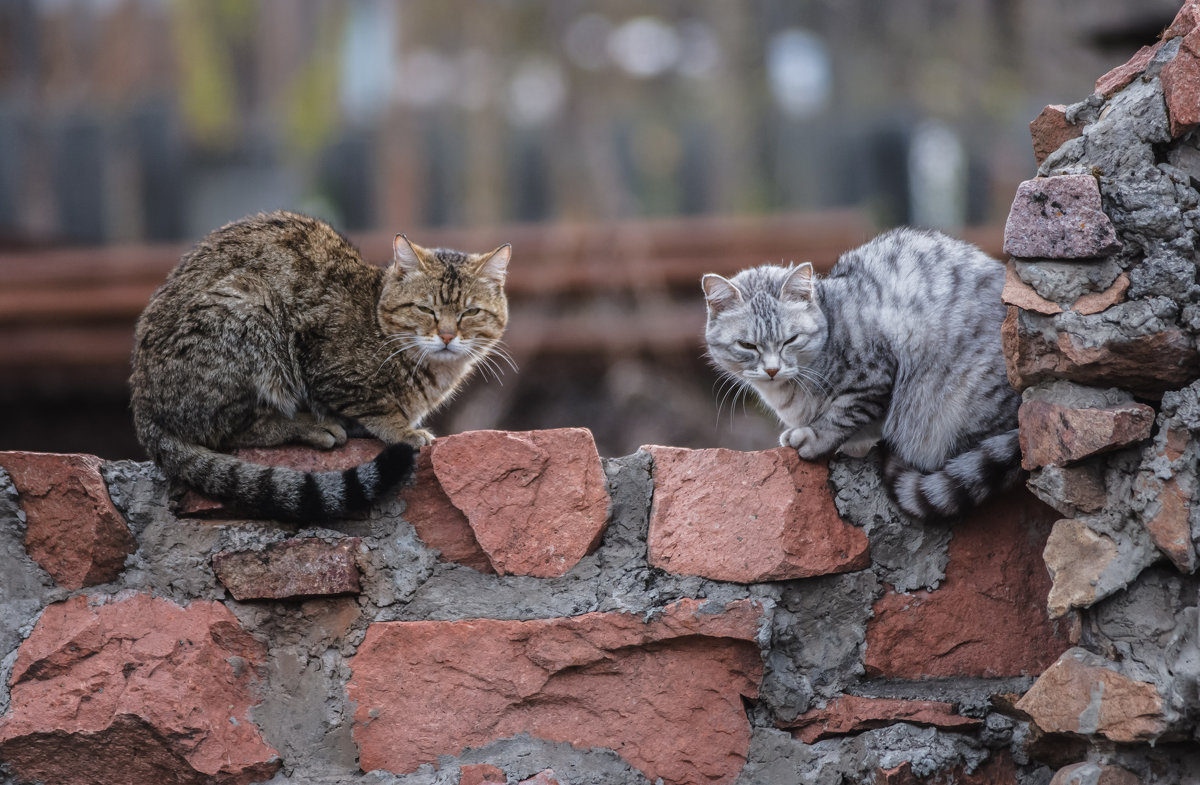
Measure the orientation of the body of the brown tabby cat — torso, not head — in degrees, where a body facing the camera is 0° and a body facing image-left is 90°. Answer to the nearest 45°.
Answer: approximately 270°

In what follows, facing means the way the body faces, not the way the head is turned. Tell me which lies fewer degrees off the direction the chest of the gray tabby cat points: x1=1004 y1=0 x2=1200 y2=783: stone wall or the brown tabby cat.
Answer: the brown tabby cat

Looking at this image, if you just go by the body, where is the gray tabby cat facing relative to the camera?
to the viewer's left

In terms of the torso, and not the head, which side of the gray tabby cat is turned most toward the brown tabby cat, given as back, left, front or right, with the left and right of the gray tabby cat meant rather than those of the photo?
front

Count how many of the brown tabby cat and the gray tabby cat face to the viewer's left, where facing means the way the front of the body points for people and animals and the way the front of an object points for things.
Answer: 1
